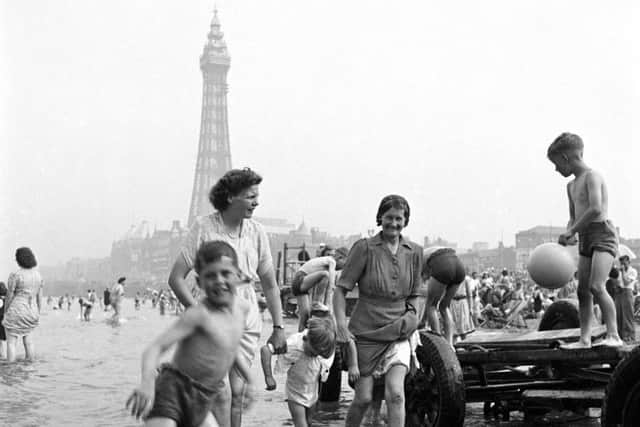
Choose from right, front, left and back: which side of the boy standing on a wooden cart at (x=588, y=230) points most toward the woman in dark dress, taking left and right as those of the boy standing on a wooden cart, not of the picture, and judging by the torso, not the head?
front

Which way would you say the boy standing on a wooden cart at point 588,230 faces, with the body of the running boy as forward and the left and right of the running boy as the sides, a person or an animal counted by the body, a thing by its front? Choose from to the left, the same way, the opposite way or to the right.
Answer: to the right

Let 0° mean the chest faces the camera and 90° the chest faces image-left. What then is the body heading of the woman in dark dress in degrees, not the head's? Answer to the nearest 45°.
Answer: approximately 0°

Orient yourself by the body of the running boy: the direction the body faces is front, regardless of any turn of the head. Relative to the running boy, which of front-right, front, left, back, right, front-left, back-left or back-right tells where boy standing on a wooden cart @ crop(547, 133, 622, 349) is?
left

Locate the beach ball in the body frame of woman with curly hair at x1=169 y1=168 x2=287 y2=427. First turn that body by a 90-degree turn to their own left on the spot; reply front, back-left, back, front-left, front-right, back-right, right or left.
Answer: front

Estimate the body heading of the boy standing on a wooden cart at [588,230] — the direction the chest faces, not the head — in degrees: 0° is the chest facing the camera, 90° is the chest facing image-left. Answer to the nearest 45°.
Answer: approximately 45°

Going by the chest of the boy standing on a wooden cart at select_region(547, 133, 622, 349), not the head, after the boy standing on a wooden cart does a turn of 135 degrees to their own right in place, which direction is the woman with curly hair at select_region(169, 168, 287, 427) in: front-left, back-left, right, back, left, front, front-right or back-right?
back-left

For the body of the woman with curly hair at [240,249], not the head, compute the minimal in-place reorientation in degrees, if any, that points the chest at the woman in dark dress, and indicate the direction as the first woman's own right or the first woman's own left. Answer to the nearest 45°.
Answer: approximately 90° to the first woman's own left

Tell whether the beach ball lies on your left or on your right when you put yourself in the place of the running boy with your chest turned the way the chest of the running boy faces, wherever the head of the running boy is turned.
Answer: on your left

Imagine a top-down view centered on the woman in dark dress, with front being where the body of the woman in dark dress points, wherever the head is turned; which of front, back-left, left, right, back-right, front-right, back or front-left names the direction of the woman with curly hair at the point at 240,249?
front-right
